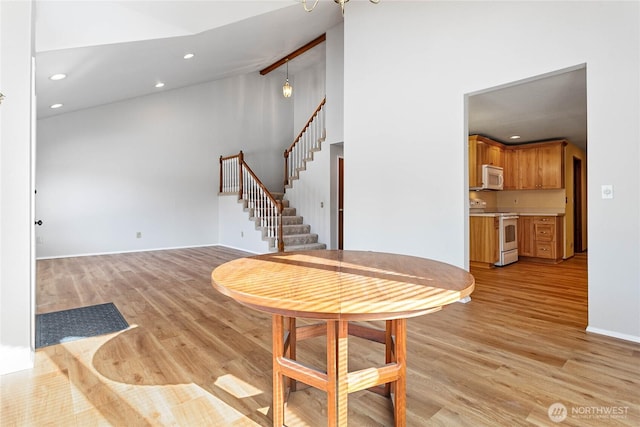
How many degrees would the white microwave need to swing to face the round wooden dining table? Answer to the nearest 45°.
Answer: approximately 45° to its right

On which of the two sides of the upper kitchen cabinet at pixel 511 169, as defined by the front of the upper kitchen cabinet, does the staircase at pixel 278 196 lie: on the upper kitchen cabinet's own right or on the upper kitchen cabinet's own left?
on the upper kitchen cabinet's own right

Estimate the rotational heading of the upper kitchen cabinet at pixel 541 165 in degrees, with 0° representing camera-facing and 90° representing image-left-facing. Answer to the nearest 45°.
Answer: approximately 45°

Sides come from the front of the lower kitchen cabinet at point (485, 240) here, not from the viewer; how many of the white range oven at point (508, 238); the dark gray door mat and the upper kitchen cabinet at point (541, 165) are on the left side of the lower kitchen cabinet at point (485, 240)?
2

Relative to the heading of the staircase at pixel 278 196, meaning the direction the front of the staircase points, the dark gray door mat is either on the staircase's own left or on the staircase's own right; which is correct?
on the staircase's own right
